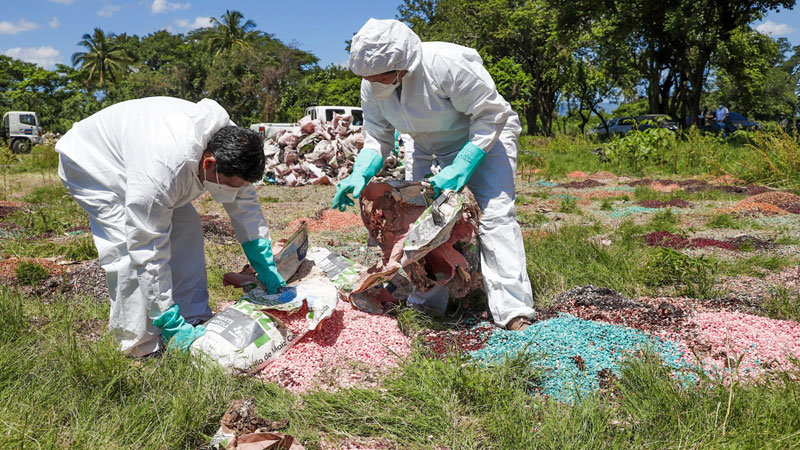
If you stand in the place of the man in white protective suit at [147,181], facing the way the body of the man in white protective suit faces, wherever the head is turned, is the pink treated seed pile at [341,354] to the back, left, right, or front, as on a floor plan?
front

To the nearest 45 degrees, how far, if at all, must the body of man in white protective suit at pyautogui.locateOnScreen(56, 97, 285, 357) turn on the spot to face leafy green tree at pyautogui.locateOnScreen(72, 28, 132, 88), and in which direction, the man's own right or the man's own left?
approximately 135° to the man's own left

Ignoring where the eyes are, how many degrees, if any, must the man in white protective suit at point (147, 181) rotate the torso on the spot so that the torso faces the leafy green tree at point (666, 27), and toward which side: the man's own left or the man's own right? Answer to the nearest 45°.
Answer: approximately 90° to the man's own left

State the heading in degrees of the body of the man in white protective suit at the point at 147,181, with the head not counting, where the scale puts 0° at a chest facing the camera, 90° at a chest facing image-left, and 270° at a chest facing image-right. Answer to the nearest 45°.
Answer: approximately 315°

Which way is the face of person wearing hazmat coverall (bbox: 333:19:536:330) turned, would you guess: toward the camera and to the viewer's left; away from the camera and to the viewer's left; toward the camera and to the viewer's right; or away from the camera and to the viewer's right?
toward the camera and to the viewer's left

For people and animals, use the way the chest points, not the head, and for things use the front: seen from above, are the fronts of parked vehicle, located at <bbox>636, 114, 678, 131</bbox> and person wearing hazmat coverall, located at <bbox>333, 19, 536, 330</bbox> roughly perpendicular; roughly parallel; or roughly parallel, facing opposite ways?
roughly perpendicular

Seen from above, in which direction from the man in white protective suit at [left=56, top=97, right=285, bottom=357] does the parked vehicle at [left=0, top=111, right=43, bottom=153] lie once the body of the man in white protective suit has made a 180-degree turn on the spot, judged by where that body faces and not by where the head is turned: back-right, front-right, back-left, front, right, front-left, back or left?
front-right
